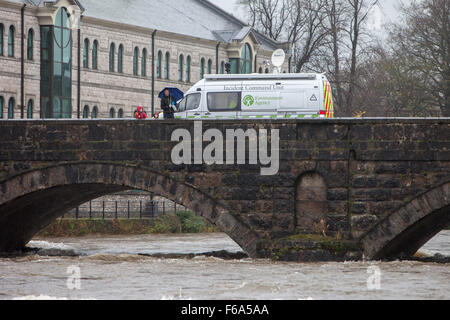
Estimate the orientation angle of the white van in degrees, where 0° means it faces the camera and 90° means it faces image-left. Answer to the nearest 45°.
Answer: approximately 90°
